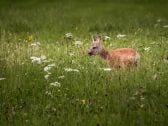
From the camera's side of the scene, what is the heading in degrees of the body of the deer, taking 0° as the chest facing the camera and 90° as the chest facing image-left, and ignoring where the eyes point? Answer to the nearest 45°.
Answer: approximately 90°

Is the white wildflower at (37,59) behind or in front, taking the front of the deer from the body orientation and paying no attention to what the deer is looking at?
in front
